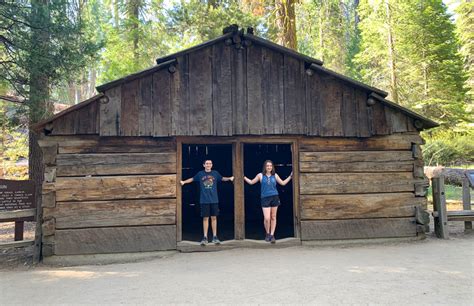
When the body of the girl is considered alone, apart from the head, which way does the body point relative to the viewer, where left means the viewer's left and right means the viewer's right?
facing the viewer

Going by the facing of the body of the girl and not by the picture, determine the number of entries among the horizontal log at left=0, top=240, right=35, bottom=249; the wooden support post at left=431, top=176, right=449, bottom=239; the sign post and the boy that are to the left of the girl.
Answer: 1

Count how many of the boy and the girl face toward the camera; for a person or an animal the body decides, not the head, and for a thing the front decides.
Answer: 2

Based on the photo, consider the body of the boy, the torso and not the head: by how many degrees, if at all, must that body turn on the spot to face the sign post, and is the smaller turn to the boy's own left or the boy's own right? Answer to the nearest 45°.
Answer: approximately 90° to the boy's own right

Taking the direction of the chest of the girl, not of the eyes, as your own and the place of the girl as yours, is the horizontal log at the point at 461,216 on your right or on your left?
on your left

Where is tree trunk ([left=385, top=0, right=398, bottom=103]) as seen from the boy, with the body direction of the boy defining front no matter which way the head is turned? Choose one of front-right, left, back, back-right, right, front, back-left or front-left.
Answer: back-left

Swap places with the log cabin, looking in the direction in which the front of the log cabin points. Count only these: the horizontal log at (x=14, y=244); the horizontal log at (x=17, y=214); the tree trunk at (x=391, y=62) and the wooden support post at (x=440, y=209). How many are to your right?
2

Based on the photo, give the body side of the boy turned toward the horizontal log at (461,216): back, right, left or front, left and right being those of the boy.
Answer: left

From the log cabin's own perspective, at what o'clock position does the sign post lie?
The sign post is roughly at 3 o'clock from the log cabin.

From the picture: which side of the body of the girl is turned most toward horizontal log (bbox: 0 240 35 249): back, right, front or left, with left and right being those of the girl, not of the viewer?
right

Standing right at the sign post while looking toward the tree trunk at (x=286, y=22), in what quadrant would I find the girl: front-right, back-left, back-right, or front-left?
front-right

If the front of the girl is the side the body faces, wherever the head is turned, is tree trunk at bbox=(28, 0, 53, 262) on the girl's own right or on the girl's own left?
on the girl's own right

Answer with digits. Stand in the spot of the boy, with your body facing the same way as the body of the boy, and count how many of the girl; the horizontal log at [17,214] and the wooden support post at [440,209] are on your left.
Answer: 2

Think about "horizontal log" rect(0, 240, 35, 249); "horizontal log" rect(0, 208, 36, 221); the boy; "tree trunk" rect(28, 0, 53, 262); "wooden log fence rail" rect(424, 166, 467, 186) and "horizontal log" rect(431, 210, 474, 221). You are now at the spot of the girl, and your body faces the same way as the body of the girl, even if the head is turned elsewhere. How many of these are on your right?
4

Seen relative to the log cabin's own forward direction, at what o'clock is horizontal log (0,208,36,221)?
The horizontal log is roughly at 3 o'clock from the log cabin.

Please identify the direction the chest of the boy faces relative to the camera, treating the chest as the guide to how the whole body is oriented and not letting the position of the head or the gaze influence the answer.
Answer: toward the camera

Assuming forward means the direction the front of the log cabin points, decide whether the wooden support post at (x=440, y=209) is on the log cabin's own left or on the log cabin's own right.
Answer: on the log cabin's own left

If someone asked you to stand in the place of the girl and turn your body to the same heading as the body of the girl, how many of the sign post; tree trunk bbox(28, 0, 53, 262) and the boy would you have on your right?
3
